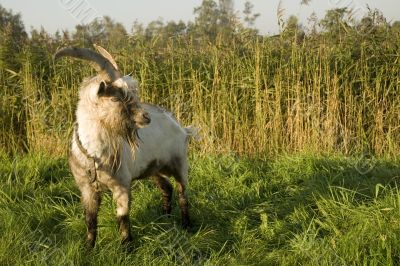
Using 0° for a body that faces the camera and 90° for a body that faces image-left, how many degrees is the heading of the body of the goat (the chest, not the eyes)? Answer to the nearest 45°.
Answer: approximately 45°
